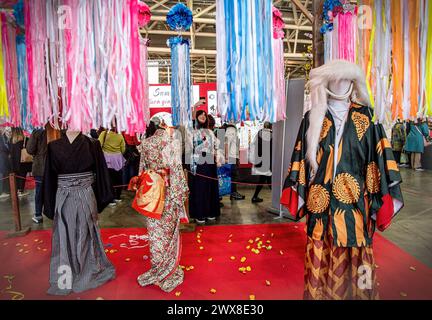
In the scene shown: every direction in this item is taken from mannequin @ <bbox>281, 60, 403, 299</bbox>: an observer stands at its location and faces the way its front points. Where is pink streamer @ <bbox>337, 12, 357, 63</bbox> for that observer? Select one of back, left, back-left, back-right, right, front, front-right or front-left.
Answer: back

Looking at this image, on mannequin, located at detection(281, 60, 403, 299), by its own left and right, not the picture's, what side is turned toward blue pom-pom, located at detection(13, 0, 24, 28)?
right

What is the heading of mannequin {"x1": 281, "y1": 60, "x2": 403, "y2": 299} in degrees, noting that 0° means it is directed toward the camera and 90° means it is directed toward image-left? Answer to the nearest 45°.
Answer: approximately 0°

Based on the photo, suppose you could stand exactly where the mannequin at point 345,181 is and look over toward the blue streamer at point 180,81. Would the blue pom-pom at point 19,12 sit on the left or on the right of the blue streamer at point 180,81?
left

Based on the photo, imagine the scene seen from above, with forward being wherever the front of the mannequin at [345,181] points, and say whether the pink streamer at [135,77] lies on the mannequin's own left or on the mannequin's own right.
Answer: on the mannequin's own right

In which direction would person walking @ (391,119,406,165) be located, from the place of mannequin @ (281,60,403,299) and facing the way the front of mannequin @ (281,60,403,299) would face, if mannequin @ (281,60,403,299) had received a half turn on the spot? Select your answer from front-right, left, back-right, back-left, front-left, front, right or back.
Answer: front
